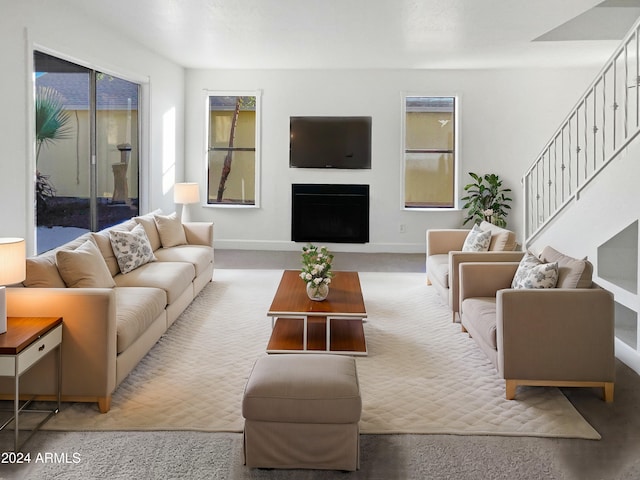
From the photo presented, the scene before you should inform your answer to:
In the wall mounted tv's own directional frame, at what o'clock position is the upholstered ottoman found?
The upholstered ottoman is roughly at 12 o'clock from the wall mounted tv.

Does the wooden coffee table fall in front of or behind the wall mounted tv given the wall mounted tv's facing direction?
in front

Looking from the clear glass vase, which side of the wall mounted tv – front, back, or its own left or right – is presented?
front

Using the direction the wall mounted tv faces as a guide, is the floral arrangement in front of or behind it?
in front

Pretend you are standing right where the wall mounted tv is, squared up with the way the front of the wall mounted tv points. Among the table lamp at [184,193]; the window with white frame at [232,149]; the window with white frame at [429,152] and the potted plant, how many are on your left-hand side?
2

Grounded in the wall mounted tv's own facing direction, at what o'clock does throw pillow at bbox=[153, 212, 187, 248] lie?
The throw pillow is roughly at 1 o'clock from the wall mounted tv.

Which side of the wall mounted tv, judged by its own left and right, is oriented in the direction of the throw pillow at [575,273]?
front

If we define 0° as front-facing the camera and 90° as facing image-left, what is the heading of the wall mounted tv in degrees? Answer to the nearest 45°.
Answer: approximately 0°

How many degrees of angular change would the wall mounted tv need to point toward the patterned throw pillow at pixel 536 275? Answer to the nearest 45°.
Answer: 0° — it already faces it
